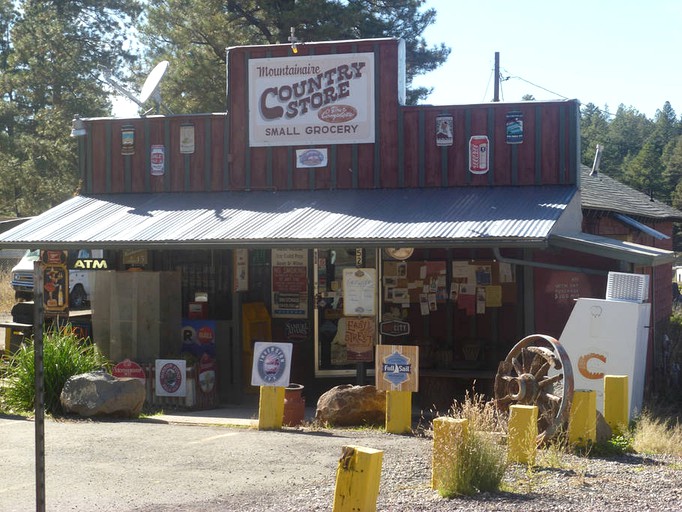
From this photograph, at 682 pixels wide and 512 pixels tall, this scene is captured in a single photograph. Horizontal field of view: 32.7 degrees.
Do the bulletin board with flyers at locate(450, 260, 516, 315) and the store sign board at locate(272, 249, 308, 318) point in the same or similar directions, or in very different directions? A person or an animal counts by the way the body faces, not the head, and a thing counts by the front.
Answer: same or similar directions

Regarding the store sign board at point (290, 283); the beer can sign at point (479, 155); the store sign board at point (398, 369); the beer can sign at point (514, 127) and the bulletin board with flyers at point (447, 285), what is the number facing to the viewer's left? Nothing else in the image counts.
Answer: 0

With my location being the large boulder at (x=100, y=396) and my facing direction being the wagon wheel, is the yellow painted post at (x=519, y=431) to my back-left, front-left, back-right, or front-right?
front-right

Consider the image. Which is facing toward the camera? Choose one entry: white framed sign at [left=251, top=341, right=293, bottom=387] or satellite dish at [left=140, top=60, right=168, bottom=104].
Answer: the white framed sign

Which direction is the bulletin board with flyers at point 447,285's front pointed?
toward the camera

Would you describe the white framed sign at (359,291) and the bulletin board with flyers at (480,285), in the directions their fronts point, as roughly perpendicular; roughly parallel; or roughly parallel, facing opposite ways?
roughly parallel

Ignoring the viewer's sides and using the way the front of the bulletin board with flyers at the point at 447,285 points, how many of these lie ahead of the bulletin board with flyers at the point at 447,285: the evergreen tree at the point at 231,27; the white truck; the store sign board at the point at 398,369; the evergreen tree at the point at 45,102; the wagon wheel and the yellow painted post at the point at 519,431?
3

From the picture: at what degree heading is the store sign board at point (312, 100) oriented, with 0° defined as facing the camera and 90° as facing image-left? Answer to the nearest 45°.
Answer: approximately 0°

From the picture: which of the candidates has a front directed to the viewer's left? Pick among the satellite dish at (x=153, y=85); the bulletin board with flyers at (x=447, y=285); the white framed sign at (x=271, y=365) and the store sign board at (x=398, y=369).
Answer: the satellite dish

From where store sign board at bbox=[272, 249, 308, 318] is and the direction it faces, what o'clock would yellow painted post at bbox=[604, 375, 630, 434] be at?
The yellow painted post is roughly at 11 o'clock from the store sign board.

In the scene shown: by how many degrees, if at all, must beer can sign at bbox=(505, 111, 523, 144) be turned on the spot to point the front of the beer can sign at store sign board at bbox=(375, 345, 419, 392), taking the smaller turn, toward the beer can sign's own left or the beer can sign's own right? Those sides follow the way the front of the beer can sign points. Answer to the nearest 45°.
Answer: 0° — it already faces it

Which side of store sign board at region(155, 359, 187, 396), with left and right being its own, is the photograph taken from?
front

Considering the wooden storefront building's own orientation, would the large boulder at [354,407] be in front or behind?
in front

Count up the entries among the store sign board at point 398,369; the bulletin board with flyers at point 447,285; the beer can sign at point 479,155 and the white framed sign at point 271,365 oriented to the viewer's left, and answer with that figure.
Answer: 0

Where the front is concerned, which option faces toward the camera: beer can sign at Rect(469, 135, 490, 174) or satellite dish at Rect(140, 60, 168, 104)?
the beer can sign
